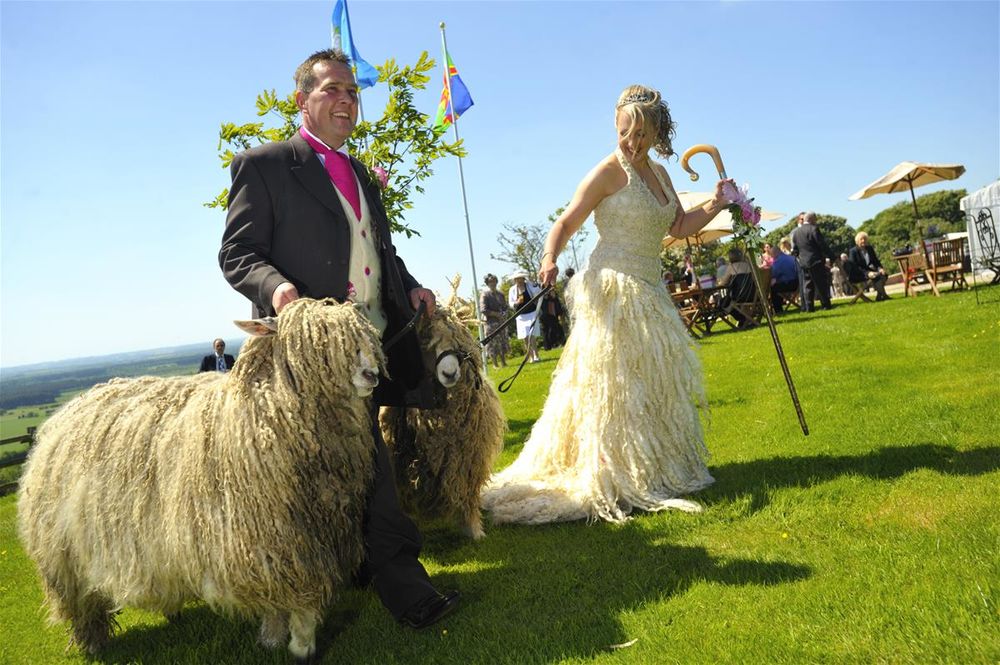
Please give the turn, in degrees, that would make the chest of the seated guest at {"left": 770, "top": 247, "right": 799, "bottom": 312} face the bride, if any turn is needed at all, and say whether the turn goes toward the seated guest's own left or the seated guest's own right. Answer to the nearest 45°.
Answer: approximately 90° to the seated guest's own left

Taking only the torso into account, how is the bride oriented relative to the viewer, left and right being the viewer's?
facing the viewer and to the right of the viewer

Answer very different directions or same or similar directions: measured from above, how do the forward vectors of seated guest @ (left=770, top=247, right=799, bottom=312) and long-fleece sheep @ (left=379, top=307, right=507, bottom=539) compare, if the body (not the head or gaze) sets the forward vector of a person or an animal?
very different directions

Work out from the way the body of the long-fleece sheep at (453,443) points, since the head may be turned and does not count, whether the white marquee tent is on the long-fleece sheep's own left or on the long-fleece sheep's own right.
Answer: on the long-fleece sheep's own left

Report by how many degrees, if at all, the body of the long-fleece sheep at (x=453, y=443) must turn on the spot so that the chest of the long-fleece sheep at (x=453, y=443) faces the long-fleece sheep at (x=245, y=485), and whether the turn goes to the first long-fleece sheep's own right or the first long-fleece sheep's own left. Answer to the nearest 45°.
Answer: approximately 90° to the first long-fleece sheep's own right

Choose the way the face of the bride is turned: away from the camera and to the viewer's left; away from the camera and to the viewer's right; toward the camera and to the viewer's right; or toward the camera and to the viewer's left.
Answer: toward the camera and to the viewer's left

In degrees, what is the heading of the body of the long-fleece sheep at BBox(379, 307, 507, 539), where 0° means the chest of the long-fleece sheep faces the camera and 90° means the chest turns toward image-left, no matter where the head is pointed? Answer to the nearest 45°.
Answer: approximately 315°

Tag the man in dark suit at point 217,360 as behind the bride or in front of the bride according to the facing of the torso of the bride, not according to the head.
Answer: behind

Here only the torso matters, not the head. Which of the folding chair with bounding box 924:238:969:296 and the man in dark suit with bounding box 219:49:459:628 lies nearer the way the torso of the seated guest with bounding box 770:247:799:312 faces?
the man in dark suit

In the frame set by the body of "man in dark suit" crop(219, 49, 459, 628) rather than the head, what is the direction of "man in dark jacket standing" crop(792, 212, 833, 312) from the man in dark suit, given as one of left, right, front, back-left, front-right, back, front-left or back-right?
left
